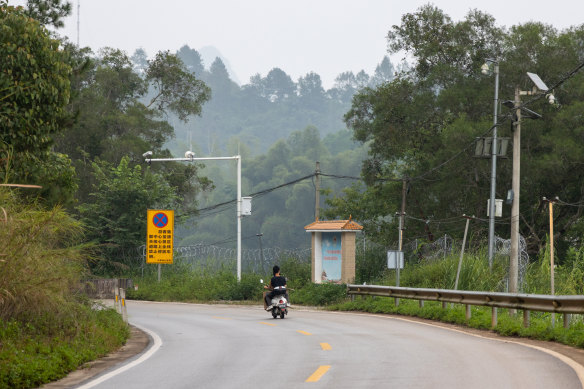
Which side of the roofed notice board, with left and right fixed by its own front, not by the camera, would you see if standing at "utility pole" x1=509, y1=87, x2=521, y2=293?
left

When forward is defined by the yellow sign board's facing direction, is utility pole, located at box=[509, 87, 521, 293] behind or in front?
in front

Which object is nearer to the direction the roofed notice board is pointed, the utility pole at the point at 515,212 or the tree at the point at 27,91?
the tree

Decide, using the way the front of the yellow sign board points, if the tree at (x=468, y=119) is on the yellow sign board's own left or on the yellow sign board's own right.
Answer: on the yellow sign board's own left

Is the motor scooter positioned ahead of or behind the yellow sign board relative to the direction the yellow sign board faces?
ahead

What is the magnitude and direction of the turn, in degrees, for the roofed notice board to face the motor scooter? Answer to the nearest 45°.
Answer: approximately 45° to its left

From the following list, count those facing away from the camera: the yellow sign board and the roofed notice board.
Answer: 0

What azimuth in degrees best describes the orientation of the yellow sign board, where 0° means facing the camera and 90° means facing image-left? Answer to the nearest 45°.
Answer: approximately 0°
